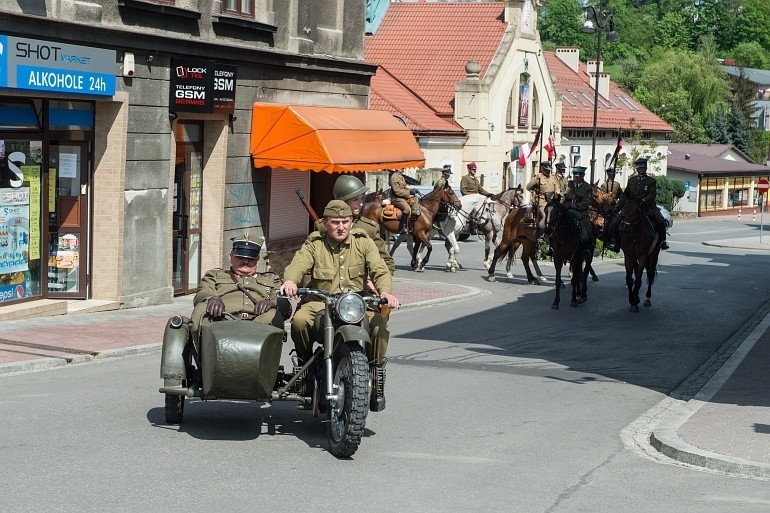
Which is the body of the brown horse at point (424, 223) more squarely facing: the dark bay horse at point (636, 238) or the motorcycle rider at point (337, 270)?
the dark bay horse

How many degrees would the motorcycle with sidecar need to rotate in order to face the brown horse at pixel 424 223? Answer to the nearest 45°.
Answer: approximately 180°

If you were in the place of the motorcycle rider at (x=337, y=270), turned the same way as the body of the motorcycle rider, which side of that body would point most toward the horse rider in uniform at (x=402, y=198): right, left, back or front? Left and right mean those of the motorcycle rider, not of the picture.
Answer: back

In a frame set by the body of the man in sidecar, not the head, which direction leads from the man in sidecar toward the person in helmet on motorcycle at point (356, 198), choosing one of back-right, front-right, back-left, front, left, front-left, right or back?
back-left

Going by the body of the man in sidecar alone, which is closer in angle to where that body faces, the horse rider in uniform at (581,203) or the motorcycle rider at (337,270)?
the motorcycle rider

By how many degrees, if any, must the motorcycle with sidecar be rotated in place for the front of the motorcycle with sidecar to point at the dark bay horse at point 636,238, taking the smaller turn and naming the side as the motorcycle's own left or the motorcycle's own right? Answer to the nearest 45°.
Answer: approximately 135° to the motorcycle's own left

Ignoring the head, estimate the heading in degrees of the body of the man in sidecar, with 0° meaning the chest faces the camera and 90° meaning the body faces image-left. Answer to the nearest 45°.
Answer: approximately 0°

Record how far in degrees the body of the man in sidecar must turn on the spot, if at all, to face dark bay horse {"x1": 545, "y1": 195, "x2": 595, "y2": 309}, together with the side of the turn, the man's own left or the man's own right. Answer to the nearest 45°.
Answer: approximately 135° to the man's own left

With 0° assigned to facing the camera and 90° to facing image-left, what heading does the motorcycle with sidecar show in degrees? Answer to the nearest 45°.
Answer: approximately 0°
